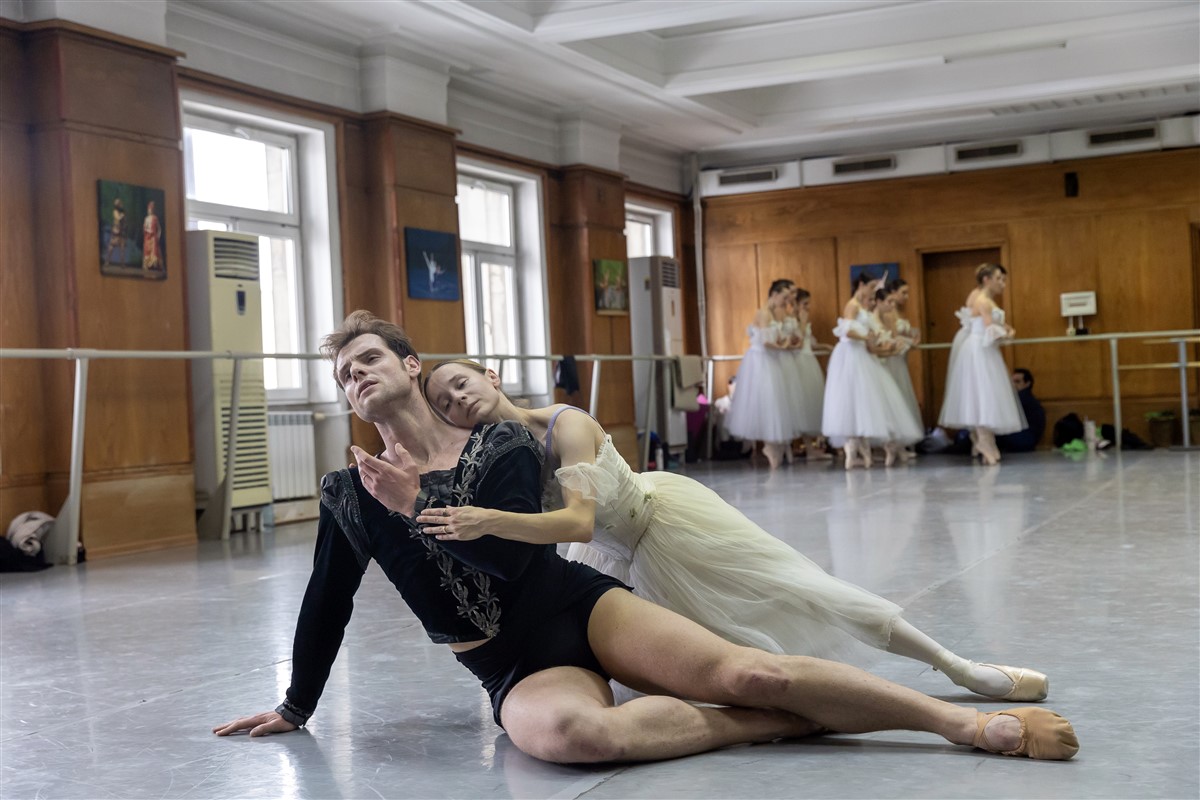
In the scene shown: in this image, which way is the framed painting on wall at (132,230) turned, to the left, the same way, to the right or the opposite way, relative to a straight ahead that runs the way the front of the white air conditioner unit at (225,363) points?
the same way

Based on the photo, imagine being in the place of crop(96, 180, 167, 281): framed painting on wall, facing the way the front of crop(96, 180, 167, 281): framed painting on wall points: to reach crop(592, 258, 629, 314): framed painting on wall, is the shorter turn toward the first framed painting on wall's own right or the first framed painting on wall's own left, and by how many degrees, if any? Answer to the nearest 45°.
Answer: approximately 90° to the first framed painting on wall's own left

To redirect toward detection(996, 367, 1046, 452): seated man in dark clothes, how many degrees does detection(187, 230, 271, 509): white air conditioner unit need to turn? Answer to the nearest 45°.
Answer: approximately 45° to its left

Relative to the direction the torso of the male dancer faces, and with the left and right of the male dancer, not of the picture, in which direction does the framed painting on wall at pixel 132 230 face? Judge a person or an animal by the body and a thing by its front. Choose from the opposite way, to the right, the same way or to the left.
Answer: to the left

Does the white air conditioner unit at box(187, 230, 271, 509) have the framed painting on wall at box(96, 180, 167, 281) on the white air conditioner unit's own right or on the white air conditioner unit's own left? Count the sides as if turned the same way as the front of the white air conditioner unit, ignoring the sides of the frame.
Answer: on the white air conditioner unit's own right

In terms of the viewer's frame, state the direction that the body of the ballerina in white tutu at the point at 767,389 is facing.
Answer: to the viewer's right

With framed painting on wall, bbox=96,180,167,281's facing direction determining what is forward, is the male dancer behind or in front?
in front

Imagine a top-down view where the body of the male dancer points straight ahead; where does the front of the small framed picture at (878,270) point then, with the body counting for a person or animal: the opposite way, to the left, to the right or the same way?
the same way

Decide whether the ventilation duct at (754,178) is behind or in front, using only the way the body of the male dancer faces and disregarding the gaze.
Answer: behind

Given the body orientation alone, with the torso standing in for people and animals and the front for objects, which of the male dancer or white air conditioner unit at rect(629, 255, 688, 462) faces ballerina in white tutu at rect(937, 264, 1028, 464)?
the white air conditioner unit

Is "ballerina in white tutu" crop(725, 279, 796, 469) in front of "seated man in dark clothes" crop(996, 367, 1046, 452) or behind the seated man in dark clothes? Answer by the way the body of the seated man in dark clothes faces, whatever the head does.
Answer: in front

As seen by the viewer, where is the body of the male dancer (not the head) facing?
toward the camera

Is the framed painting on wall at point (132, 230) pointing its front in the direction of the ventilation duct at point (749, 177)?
no

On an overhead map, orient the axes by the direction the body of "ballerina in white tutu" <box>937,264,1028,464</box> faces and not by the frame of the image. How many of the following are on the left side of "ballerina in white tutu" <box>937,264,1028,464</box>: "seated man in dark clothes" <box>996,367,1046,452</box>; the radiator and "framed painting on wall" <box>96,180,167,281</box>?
1
